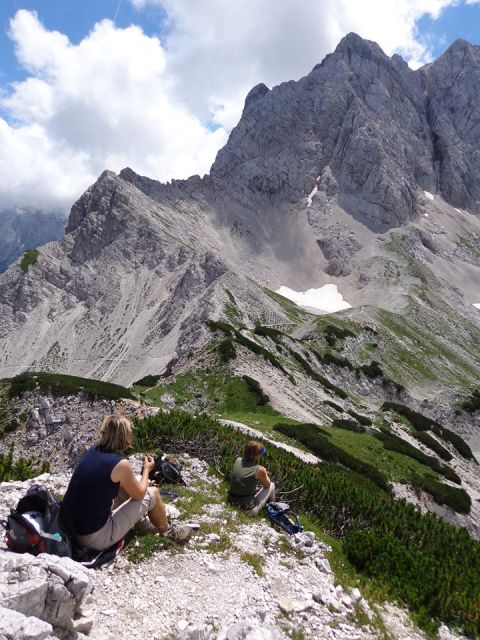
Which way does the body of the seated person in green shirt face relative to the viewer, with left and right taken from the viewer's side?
facing away from the viewer and to the right of the viewer

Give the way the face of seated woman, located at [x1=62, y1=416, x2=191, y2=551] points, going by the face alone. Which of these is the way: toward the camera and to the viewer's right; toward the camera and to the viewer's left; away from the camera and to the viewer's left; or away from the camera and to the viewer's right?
away from the camera and to the viewer's right

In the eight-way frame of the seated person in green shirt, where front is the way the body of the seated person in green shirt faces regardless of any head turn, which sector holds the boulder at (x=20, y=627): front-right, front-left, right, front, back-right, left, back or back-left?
back-right

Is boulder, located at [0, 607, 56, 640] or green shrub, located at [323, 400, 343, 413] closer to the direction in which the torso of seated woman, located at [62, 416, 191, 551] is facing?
the green shrub

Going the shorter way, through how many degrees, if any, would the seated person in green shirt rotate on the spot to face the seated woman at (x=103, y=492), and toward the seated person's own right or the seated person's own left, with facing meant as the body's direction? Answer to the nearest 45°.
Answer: approximately 180°

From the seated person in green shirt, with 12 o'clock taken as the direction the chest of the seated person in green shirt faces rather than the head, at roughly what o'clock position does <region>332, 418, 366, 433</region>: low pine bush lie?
The low pine bush is roughly at 11 o'clock from the seated person in green shirt.

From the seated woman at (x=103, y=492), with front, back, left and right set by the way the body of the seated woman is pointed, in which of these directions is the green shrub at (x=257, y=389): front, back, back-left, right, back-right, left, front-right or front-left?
front-left

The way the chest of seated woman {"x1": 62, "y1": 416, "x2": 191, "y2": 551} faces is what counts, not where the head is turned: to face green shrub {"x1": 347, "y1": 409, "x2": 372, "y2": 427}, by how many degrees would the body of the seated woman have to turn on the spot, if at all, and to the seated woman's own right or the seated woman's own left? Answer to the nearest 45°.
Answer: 0° — they already face it

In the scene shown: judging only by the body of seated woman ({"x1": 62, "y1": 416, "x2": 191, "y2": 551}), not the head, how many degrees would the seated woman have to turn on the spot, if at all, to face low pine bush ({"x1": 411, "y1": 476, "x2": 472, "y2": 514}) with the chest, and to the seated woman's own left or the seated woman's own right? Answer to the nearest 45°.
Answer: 0° — they already face it

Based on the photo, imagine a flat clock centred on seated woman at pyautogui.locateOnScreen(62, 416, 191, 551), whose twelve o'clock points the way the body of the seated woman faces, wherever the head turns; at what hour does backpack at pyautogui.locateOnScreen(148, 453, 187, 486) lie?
The backpack is roughly at 11 o'clock from the seated woman.

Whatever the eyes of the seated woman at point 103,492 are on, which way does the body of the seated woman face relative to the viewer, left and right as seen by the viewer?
facing away from the viewer and to the right of the viewer
